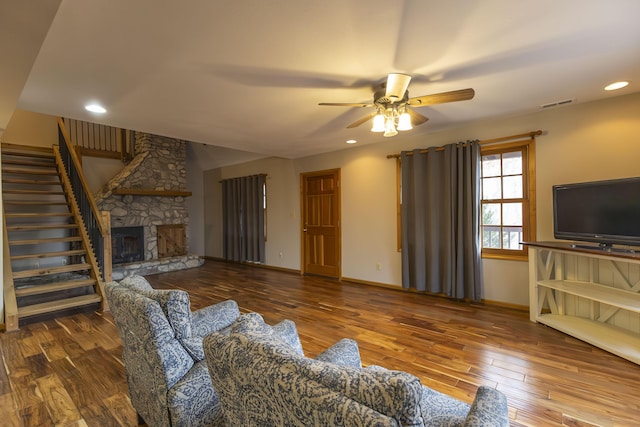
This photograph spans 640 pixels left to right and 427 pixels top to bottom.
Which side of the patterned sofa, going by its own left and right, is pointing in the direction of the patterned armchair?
left

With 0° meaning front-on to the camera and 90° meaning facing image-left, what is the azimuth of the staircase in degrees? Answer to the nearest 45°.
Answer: approximately 0°

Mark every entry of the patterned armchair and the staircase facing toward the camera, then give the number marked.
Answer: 1

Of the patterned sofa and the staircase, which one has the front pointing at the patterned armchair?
the staircase

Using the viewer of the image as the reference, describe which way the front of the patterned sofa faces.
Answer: facing away from the viewer and to the right of the viewer

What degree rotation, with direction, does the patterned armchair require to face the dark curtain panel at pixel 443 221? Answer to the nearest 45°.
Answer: approximately 45° to its right

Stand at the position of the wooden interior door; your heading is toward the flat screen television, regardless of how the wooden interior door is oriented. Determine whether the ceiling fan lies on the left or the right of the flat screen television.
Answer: right

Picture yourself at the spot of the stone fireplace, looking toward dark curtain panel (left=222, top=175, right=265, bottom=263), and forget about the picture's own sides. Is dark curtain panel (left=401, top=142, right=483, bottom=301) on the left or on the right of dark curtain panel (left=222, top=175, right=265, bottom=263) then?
right

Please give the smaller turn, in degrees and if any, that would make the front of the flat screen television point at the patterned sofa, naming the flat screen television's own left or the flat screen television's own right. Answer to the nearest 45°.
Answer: approximately 45° to the flat screen television's own left

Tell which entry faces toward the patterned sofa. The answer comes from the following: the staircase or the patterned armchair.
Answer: the staircase
